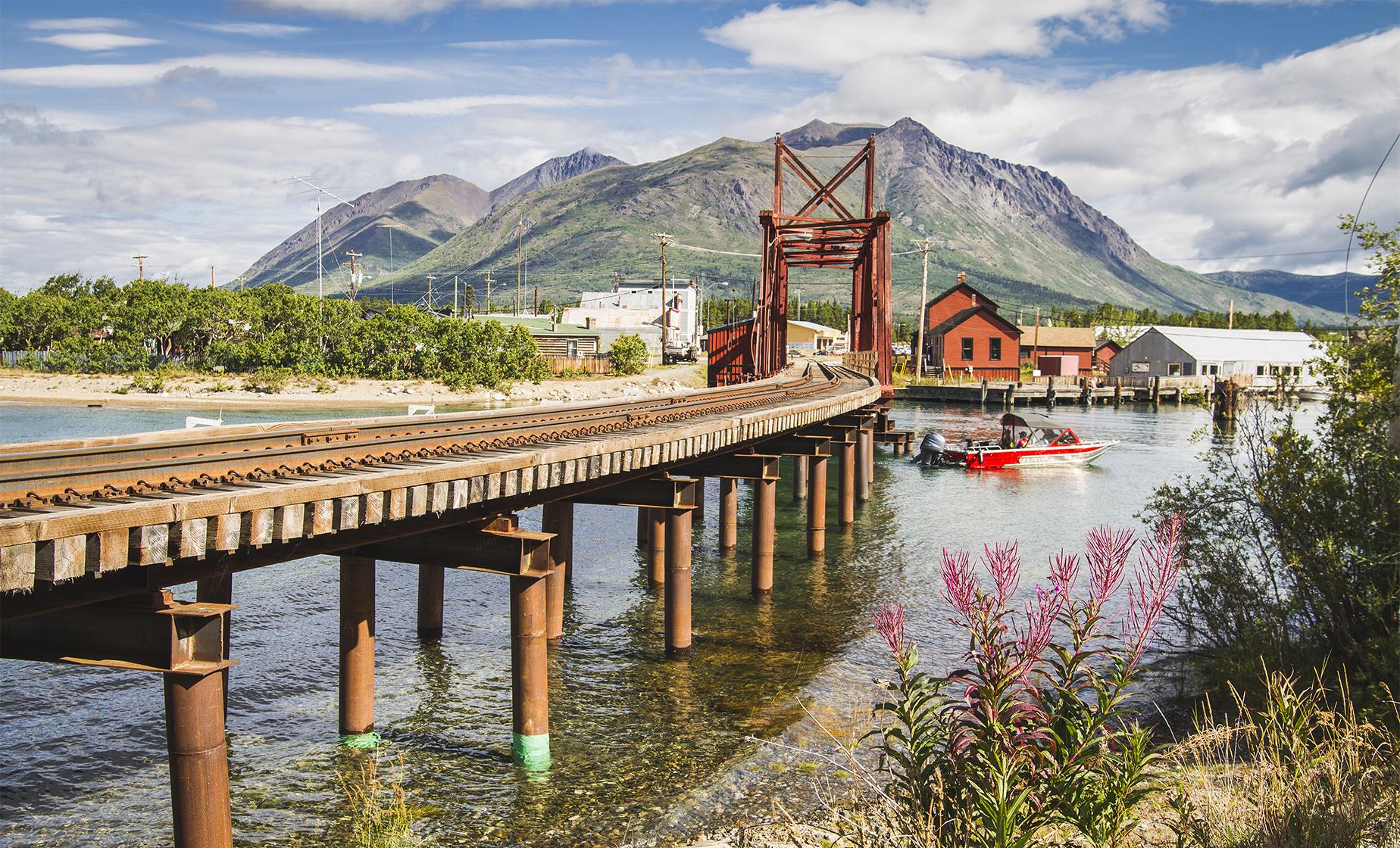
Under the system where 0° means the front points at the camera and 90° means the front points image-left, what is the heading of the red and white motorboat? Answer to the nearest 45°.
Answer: approximately 270°

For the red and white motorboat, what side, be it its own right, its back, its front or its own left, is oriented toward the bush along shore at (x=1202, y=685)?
right

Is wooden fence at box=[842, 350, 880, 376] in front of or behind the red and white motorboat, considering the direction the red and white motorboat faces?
behind

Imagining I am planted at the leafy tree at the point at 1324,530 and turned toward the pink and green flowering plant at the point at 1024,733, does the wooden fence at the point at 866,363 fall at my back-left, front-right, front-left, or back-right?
back-right

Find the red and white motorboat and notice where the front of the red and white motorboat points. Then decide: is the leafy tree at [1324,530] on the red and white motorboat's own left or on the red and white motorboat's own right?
on the red and white motorboat's own right

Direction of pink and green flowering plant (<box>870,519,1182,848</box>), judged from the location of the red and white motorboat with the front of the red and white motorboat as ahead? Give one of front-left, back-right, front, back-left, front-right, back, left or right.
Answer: right

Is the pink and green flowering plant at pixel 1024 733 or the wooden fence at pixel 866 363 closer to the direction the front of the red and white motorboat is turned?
the pink and green flowering plant

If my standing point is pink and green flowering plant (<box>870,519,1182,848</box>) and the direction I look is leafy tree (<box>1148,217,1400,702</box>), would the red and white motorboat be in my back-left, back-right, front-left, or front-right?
front-left
